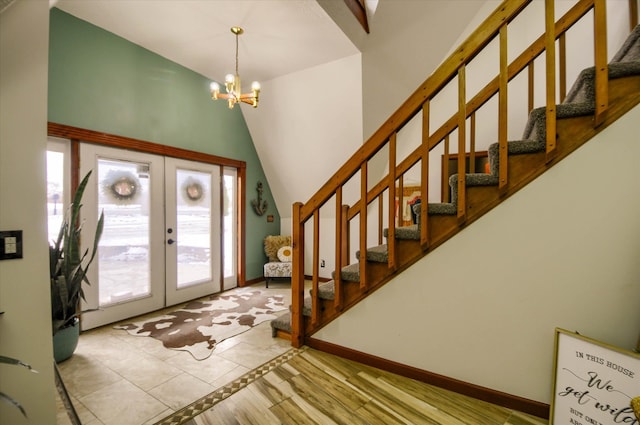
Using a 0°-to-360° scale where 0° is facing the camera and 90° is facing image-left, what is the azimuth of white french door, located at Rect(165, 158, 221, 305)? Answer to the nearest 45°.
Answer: approximately 315°

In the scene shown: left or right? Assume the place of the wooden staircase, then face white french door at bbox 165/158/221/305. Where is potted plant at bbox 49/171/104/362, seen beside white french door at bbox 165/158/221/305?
left

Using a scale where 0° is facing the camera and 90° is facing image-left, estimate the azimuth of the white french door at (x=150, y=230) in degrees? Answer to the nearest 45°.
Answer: approximately 315°

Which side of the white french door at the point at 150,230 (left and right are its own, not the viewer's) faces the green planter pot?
right

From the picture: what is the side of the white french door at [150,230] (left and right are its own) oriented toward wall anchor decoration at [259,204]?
left

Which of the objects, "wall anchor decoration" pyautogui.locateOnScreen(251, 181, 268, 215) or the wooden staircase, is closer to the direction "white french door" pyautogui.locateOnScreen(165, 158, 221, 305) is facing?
the wooden staircase
